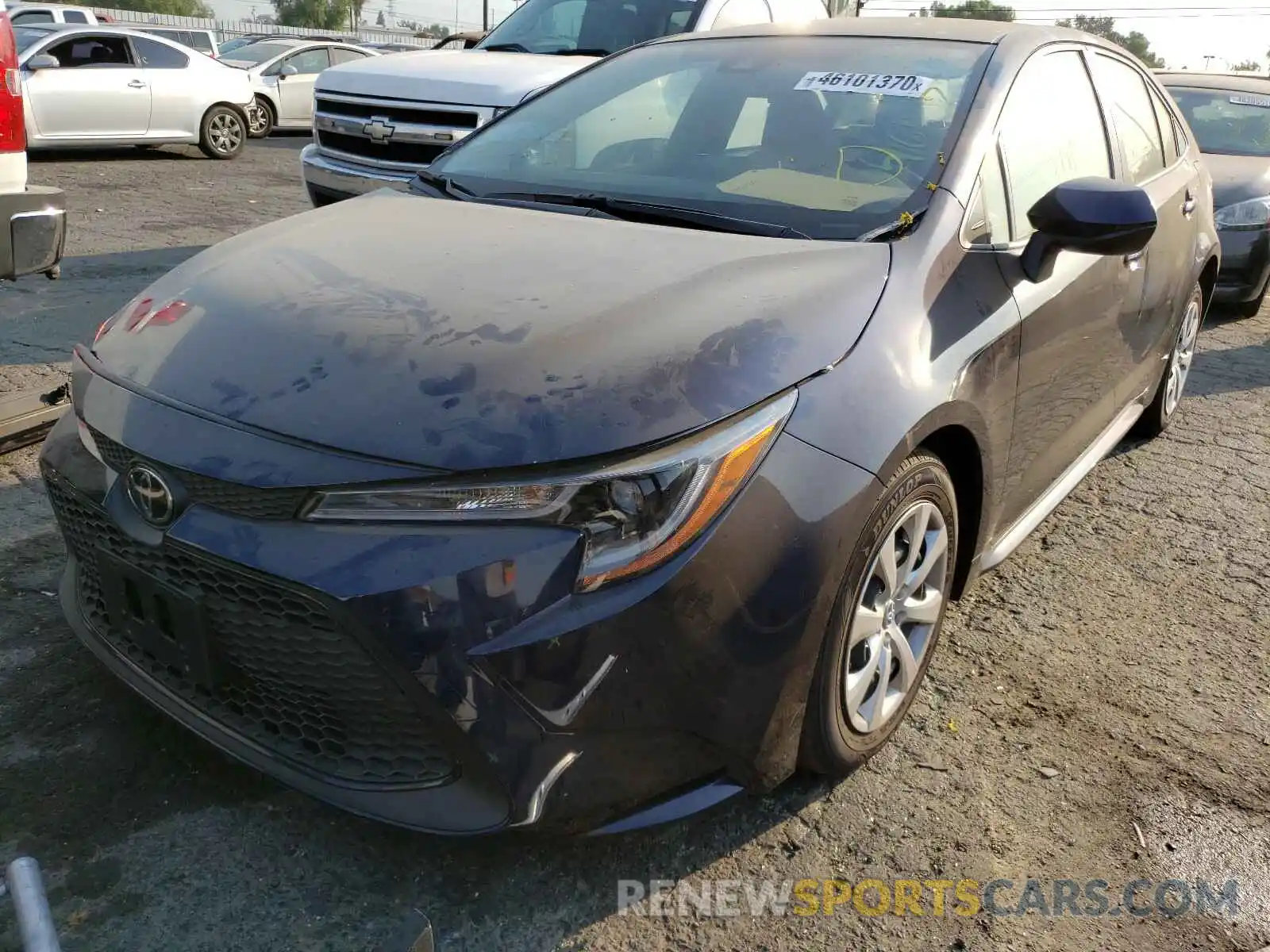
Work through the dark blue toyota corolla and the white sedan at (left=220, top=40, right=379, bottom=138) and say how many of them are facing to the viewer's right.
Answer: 0

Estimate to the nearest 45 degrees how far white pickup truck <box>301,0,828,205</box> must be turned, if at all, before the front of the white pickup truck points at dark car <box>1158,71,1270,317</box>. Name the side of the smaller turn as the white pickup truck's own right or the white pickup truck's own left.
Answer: approximately 135° to the white pickup truck's own left

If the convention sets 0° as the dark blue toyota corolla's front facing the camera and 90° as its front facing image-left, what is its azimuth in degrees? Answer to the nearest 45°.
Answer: approximately 45°

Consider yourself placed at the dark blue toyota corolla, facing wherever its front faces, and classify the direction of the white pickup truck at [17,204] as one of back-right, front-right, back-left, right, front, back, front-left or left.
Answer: right

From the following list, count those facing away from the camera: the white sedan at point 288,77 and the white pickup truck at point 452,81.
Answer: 0

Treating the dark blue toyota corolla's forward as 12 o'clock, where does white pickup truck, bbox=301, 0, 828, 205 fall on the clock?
The white pickup truck is roughly at 4 o'clock from the dark blue toyota corolla.

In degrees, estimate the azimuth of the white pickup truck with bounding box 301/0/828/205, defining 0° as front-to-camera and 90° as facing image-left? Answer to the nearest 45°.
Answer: approximately 45°

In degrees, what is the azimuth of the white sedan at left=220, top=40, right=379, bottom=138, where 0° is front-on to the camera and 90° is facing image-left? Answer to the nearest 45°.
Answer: approximately 45°

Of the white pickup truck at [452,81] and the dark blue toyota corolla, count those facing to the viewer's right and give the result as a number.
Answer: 0

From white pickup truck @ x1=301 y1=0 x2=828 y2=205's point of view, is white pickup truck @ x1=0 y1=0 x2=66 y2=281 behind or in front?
in front

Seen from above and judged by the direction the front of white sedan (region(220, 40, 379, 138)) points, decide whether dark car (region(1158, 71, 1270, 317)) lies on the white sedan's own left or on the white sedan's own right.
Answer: on the white sedan's own left

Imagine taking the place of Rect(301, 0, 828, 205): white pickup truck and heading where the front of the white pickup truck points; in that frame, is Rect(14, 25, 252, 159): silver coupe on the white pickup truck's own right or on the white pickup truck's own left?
on the white pickup truck's own right

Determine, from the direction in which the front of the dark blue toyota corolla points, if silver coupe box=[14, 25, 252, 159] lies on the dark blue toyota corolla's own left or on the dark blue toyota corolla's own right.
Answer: on the dark blue toyota corolla's own right

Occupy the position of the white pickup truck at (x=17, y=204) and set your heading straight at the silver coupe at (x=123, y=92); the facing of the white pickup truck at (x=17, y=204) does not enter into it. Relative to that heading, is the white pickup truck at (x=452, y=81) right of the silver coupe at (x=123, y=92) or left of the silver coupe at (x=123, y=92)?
right
